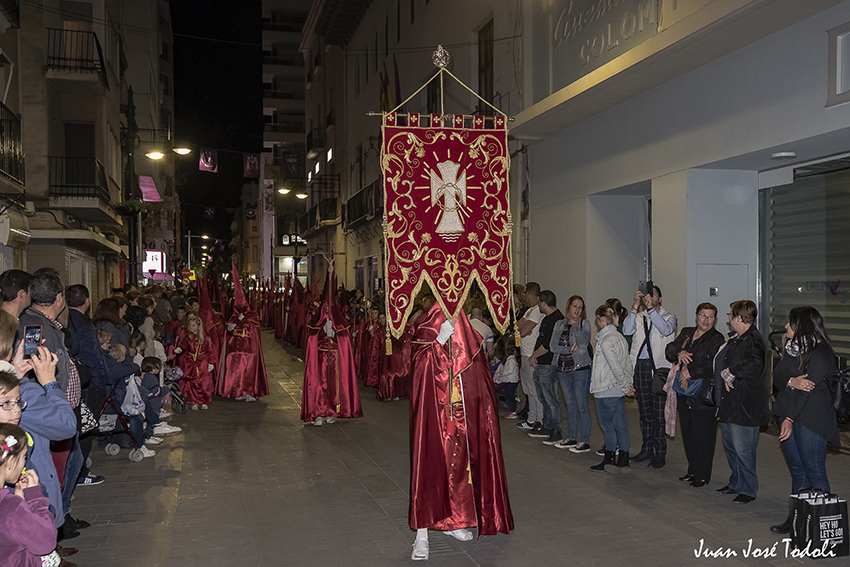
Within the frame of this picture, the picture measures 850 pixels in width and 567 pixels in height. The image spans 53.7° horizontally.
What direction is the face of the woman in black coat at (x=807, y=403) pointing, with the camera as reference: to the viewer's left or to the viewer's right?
to the viewer's left

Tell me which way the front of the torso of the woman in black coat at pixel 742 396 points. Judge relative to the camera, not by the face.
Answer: to the viewer's left

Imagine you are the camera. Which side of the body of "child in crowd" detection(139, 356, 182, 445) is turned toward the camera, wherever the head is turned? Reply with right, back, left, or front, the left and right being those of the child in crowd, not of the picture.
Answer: right

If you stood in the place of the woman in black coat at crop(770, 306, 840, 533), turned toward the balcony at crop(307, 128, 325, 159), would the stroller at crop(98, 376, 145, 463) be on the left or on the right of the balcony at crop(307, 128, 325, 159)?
left

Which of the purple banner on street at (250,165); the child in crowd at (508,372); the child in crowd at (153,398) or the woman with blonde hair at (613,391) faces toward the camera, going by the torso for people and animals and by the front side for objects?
the purple banner on street

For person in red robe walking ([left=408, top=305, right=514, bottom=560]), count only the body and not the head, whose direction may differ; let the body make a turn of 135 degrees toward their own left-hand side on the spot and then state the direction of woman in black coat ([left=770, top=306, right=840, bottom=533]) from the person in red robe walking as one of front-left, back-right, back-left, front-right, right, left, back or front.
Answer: front-right

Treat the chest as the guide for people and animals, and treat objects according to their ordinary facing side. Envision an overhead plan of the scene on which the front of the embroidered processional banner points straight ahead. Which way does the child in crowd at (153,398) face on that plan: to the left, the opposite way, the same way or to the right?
to the left

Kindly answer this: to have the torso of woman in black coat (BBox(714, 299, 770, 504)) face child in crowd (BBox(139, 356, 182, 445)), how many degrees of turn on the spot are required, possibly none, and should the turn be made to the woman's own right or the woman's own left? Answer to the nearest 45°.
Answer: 0° — they already face them

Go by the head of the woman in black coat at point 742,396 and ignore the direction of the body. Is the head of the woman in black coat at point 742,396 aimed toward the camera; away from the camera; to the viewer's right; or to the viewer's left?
to the viewer's left

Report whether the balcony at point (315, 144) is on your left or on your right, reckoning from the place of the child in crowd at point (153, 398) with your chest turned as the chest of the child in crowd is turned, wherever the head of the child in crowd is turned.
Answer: on your left

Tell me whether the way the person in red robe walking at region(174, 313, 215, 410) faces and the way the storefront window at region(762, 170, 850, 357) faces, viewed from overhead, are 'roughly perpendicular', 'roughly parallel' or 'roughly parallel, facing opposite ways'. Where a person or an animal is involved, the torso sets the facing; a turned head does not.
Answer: roughly perpendicular

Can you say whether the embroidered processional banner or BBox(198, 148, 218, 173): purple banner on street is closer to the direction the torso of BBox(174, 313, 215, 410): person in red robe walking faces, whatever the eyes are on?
the embroidered processional banner
